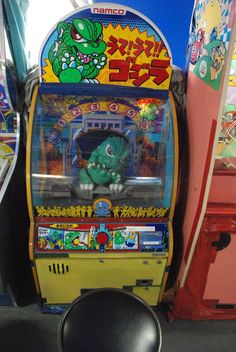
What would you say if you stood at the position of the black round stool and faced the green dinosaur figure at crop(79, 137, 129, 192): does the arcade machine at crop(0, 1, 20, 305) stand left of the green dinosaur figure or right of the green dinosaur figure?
left

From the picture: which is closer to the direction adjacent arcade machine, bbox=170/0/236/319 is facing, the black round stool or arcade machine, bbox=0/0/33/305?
the black round stool

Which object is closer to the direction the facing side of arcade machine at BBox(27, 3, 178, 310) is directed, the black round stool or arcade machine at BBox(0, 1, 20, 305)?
the black round stool

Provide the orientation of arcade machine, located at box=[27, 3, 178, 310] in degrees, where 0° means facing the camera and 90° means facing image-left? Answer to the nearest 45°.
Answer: approximately 0°

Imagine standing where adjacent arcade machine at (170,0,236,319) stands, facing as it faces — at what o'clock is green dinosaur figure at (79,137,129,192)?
The green dinosaur figure is roughly at 4 o'clock from the adjacent arcade machine.

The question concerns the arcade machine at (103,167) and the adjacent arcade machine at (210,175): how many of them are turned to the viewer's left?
0

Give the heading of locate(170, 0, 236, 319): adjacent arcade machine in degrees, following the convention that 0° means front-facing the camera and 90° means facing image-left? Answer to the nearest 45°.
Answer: approximately 315°

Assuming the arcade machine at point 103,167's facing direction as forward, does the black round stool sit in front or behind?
in front

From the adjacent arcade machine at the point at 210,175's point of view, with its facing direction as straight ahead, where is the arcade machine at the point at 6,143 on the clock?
The arcade machine is roughly at 4 o'clock from the adjacent arcade machine.

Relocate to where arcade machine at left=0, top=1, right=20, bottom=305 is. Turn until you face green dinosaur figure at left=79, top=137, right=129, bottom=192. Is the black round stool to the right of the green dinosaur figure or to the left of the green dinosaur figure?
right

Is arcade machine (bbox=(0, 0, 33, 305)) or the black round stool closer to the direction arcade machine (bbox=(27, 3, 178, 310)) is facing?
the black round stool

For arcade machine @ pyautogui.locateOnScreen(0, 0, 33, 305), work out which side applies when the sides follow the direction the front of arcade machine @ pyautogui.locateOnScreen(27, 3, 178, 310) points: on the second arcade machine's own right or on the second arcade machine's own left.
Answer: on the second arcade machine's own right
